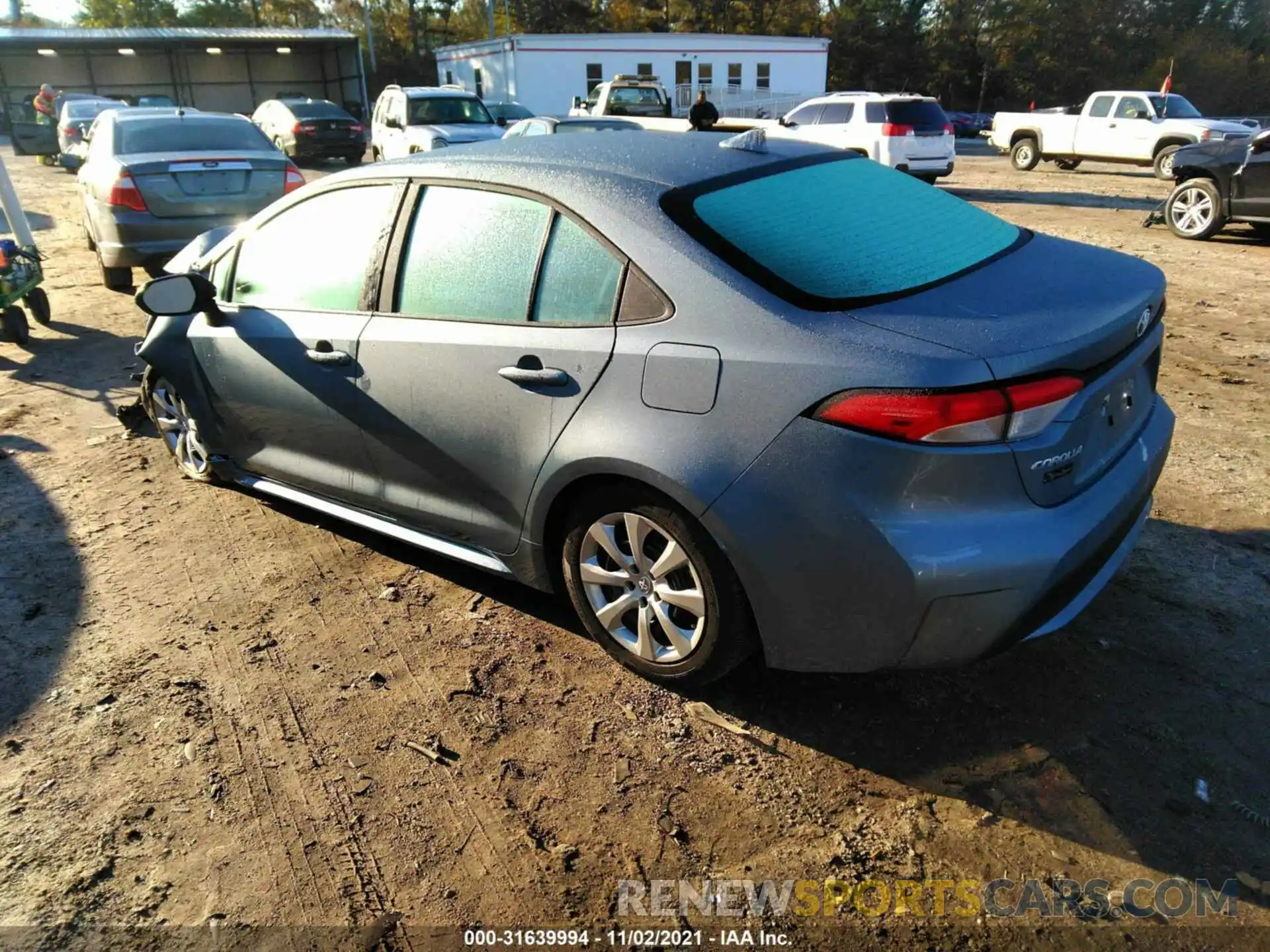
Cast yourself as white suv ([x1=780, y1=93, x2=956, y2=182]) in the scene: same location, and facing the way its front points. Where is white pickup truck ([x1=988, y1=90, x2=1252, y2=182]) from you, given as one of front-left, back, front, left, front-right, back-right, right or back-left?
right

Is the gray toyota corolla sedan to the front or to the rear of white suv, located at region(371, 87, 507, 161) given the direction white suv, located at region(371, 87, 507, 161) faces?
to the front

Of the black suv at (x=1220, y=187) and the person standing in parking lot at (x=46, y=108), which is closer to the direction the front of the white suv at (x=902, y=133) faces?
the person standing in parking lot

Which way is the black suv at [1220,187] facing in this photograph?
to the viewer's left

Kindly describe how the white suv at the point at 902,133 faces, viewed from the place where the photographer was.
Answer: facing away from the viewer and to the left of the viewer

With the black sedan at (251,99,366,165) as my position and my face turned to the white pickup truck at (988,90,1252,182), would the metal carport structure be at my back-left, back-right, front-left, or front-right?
back-left

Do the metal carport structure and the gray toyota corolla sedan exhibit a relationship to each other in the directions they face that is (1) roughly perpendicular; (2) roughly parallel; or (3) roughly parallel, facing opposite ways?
roughly parallel, facing opposite ways

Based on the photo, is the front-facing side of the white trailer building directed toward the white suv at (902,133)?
yes

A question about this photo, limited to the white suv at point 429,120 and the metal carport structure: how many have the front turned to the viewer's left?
0

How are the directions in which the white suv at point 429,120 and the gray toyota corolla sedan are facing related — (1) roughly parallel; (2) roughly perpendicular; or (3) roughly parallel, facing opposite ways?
roughly parallel, facing opposite ways

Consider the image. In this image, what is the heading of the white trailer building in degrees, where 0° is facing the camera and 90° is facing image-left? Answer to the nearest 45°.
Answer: approximately 0°

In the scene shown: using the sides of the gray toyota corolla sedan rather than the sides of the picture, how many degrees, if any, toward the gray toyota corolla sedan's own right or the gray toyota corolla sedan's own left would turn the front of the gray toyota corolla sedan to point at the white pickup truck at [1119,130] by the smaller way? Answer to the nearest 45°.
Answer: approximately 90° to the gray toyota corolla sedan's own right

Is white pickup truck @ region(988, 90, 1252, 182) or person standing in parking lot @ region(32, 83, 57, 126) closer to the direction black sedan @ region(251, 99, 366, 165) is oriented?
the person standing in parking lot

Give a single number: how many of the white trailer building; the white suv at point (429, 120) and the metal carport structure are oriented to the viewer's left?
0

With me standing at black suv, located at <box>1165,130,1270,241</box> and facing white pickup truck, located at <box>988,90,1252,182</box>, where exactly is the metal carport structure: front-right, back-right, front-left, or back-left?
front-left

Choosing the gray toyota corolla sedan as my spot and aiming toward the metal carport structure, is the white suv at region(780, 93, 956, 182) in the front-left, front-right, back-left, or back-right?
front-right

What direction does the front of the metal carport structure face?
toward the camera
